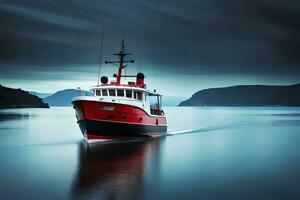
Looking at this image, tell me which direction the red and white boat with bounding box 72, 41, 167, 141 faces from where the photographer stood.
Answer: facing the viewer and to the left of the viewer
